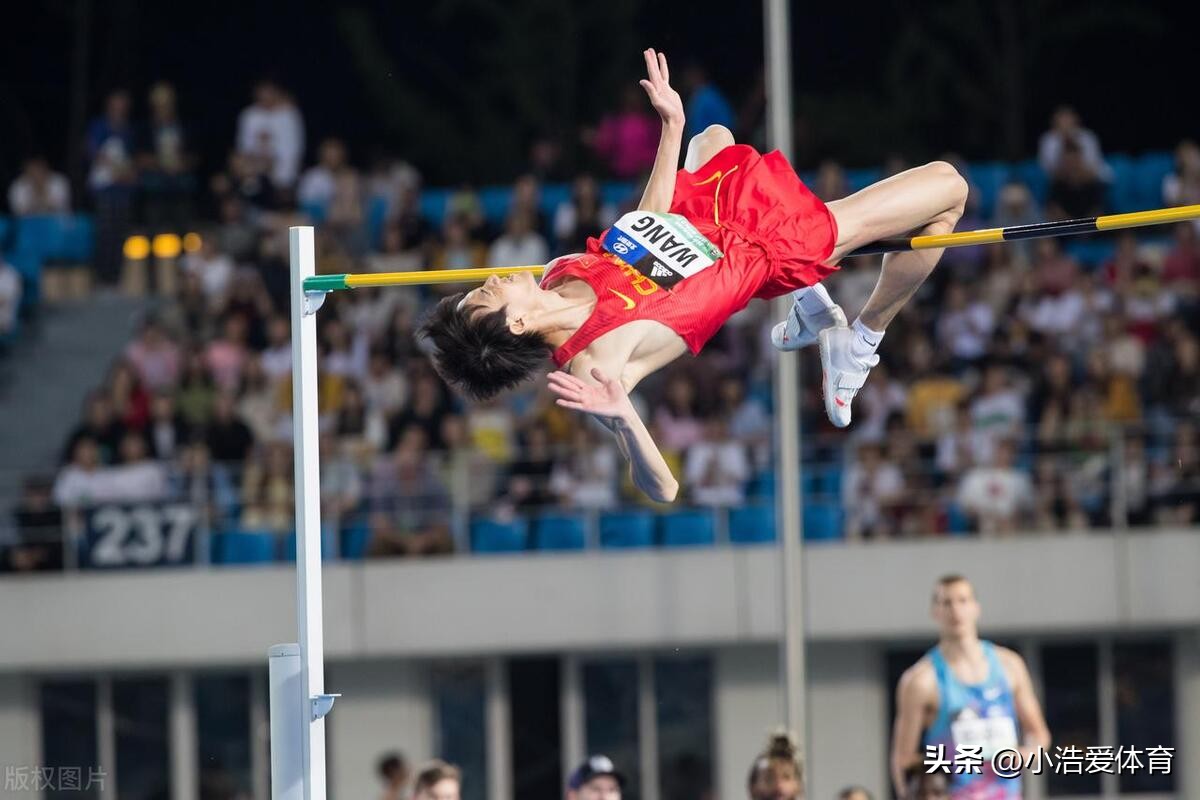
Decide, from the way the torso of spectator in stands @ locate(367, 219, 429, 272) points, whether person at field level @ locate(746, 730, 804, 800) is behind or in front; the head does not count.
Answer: in front

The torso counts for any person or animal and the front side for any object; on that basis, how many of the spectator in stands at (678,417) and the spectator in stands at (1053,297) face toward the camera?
2

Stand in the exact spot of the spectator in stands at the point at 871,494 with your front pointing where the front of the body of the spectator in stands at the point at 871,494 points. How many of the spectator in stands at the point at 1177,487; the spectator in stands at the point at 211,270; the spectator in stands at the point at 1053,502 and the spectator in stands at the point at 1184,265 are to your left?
3

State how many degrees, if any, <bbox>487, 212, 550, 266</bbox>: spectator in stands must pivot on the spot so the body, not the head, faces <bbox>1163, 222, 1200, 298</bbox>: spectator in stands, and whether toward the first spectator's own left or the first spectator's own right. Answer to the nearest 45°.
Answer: approximately 90° to the first spectator's own left

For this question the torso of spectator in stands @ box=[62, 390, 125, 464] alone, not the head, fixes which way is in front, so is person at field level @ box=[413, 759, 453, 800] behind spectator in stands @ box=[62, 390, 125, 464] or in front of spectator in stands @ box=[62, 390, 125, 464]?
in front

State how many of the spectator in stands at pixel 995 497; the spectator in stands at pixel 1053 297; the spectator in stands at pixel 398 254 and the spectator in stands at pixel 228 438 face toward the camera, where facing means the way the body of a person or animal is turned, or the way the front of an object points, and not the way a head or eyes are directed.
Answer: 4

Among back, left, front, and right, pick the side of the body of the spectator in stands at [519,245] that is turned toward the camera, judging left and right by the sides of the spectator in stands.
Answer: front

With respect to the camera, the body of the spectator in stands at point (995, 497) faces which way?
toward the camera

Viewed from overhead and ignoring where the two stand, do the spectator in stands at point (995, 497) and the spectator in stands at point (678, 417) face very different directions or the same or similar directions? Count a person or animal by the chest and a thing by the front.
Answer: same or similar directions

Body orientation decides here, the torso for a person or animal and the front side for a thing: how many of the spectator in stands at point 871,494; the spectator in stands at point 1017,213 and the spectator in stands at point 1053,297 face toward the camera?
3
